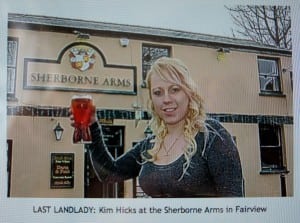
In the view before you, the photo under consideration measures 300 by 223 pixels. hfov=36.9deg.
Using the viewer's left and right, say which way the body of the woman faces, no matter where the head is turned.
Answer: facing the viewer and to the left of the viewer

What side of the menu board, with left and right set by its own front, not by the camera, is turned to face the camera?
front

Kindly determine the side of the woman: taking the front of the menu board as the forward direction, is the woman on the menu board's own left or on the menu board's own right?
on the menu board's own left

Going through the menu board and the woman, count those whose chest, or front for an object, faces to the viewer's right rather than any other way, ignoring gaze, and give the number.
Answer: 0
